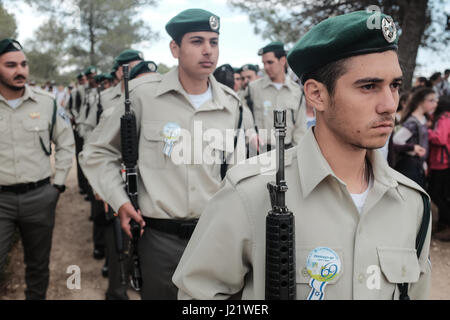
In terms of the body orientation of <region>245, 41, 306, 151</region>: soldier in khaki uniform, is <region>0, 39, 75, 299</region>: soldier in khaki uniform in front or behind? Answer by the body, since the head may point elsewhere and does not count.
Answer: in front

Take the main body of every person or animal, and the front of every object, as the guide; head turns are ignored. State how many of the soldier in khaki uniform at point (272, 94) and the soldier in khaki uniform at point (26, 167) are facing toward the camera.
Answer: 2

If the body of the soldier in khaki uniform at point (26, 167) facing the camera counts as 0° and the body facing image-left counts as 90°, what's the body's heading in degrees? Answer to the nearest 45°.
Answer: approximately 0°

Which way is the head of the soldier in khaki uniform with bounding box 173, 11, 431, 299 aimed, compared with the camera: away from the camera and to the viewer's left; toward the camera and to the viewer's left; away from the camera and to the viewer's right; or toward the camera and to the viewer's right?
toward the camera and to the viewer's right

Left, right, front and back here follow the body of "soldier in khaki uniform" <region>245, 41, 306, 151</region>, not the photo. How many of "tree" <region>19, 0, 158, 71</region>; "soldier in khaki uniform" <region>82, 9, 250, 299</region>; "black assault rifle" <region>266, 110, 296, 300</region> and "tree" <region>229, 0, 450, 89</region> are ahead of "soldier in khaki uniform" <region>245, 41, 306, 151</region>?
2

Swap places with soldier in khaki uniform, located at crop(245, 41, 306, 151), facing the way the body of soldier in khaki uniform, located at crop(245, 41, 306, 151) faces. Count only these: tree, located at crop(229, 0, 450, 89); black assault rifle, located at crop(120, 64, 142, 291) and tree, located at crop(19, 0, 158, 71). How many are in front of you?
1

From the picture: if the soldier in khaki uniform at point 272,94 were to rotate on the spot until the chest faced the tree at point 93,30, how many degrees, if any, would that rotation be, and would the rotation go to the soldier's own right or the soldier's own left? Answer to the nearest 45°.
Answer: approximately 135° to the soldier's own right

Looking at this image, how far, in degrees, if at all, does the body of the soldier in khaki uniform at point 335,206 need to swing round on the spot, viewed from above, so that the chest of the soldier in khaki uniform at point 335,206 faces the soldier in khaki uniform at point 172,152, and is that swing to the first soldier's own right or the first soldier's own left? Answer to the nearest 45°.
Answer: approximately 180°

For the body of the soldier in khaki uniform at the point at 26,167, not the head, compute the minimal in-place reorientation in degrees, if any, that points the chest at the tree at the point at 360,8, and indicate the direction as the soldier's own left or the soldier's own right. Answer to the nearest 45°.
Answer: approximately 135° to the soldier's own left

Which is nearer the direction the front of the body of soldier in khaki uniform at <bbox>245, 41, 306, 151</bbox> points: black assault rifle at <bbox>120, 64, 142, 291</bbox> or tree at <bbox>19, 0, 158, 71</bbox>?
the black assault rifle

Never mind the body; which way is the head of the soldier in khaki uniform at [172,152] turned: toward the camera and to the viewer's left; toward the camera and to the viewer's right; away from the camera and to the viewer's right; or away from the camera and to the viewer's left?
toward the camera and to the viewer's right
